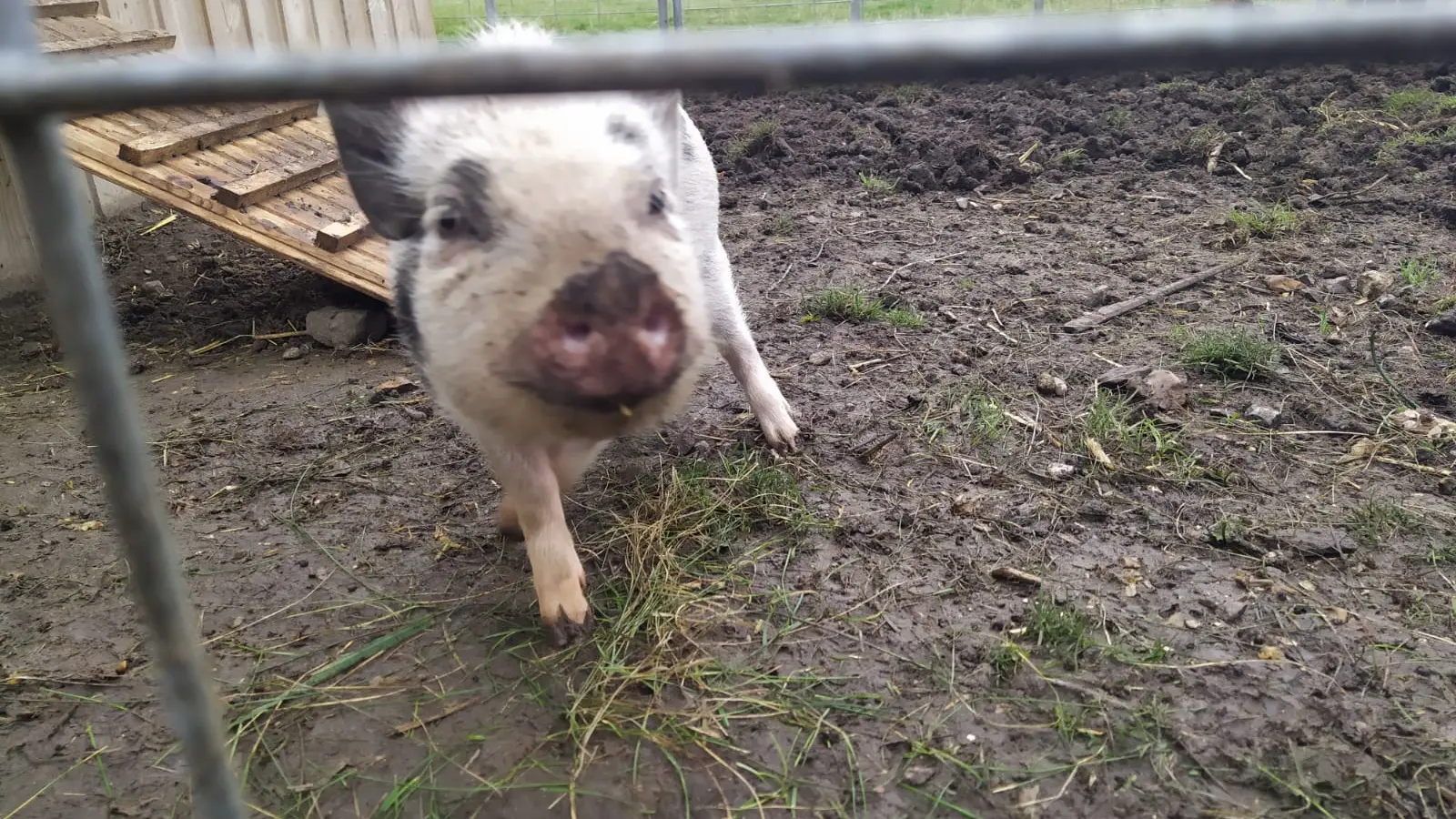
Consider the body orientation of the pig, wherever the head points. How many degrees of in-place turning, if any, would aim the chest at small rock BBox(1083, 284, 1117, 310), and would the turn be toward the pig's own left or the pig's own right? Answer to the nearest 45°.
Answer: approximately 135° to the pig's own left

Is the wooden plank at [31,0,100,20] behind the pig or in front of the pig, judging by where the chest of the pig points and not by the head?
behind

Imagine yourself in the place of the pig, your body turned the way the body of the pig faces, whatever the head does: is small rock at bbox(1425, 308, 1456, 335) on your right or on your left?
on your left

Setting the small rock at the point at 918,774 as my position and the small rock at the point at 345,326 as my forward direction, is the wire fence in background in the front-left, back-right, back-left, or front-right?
front-right

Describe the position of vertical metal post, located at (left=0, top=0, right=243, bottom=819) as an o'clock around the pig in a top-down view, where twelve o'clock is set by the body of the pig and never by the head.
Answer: The vertical metal post is roughly at 1 o'clock from the pig.

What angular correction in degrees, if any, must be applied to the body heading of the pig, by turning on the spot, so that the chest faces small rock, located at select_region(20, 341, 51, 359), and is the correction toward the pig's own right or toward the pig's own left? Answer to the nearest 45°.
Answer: approximately 135° to the pig's own right

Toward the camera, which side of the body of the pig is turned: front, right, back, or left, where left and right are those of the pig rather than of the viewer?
front

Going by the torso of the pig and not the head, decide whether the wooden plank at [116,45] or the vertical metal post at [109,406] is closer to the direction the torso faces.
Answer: the vertical metal post

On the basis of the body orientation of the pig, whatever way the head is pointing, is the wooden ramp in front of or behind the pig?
behind
